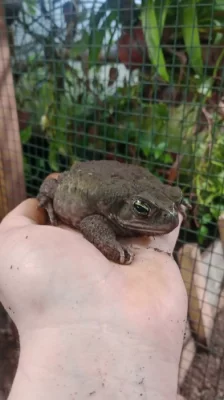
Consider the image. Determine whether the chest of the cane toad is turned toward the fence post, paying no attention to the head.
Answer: no

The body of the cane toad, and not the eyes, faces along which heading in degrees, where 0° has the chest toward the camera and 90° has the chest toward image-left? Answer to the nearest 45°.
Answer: approximately 315°

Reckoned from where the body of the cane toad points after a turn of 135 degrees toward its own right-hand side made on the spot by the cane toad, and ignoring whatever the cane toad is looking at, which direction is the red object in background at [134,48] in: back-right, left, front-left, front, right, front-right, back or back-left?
right

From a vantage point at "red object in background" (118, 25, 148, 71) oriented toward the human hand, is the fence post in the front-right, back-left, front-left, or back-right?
front-right
